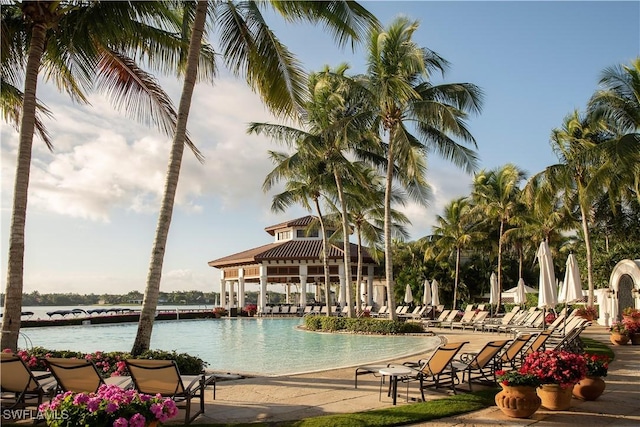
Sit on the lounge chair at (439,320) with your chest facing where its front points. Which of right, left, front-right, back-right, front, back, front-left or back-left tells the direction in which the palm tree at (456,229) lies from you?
back-right

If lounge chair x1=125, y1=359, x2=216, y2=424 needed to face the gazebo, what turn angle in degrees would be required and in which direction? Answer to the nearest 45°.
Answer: approximately 45° to its left

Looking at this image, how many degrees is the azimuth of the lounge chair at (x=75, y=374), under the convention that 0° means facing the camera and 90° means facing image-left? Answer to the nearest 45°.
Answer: approximately 225°

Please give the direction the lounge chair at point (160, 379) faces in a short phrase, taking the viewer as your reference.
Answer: facing away from the viewer and to the right of the viewer

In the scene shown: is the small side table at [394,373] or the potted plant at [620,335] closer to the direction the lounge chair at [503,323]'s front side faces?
the small side table
